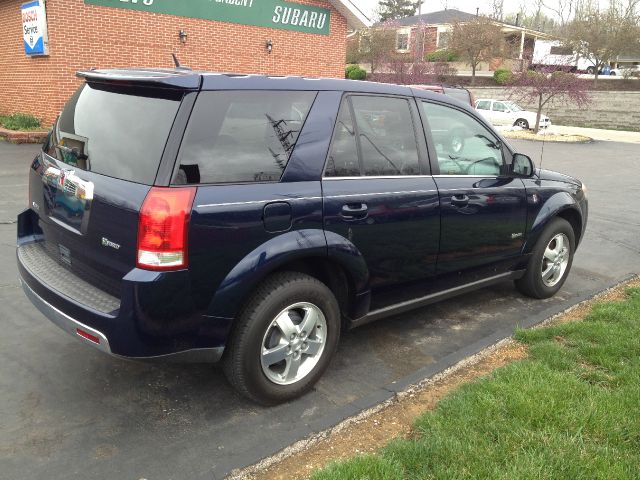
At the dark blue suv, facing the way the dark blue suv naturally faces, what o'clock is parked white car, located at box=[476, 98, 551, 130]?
The parked white car is roughly at 11 o'clock from the dark blue suv.

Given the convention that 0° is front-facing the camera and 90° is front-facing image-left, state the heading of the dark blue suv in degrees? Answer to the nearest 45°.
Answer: approximately 225°

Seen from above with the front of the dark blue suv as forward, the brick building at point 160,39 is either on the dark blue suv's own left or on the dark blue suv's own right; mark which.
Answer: on the dark blue suv's own left

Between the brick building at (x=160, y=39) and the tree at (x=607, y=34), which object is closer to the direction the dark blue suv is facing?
the tree

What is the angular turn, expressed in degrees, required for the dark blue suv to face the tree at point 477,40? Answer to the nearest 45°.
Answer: approximately 45° to its left

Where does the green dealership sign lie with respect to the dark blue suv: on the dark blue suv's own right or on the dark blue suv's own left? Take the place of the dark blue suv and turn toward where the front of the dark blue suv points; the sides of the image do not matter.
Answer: on the dark blue suv's own left

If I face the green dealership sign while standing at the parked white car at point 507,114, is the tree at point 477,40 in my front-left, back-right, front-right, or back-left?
back-right

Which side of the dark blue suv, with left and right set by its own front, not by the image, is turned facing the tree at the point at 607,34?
front
